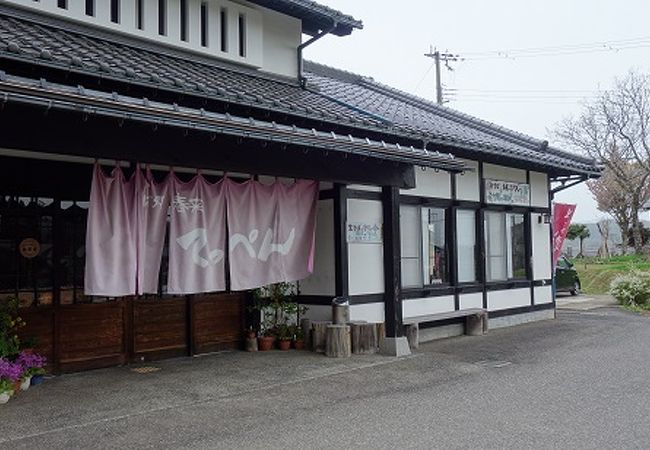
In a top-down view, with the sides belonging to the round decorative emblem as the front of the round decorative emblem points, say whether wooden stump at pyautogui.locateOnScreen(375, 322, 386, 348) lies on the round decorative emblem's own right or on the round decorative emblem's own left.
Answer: on the round decorative emblem's own left

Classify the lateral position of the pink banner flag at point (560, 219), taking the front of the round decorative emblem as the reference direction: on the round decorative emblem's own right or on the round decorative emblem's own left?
on the round decorative emblem's own left

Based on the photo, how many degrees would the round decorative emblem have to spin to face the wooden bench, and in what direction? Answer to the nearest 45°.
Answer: approximately 90° to its left

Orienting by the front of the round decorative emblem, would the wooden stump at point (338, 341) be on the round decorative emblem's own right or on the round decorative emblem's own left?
on the round decorative emblem's own left

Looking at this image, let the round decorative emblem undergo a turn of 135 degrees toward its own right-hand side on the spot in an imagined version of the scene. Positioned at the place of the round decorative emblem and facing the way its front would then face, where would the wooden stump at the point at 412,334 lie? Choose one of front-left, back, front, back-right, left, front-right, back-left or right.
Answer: back-right

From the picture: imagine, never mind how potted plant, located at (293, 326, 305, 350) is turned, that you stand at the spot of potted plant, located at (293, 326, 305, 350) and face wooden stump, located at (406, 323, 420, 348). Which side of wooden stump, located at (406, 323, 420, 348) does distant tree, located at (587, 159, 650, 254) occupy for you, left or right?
left

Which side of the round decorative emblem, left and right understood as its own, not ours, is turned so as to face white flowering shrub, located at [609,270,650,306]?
left

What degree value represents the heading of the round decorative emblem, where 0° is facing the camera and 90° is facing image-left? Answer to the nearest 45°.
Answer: approximately 0°

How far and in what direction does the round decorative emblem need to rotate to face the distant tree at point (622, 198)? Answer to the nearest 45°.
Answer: approximately 135° to its left

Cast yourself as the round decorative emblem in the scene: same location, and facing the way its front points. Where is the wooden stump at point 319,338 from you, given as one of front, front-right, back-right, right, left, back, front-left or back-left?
left

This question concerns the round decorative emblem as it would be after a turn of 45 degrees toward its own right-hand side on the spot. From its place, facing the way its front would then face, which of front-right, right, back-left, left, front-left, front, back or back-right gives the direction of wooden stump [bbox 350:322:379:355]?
back-left

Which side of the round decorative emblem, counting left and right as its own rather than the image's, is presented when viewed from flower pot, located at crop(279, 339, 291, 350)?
left
